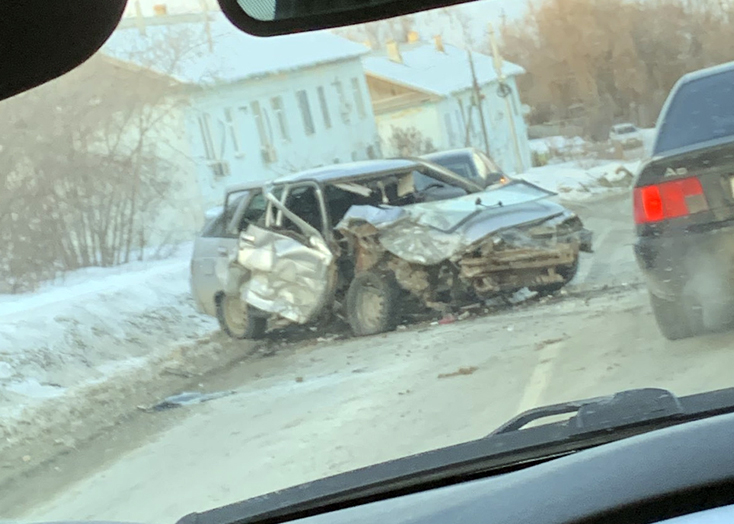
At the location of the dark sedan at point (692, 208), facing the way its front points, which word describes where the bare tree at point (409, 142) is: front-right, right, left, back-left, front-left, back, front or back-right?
front-left

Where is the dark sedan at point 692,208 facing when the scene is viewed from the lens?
facing away from the viewer

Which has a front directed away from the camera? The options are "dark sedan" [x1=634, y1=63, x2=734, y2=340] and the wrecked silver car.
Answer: the dark sedan

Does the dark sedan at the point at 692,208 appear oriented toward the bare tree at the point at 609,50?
yes

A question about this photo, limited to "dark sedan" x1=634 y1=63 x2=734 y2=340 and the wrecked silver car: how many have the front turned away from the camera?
1

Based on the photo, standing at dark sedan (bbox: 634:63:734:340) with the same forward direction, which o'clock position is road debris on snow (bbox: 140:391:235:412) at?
The road debris on snow is roughly at 9 o'clock from the dark sedan.

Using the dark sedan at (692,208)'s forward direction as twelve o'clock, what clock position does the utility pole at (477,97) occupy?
The utility pole is roughly at 11 o'clock from the dark sedan.

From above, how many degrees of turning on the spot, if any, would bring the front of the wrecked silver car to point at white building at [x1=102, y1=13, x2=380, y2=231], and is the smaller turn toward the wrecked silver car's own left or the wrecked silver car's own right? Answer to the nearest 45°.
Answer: approximately 180°

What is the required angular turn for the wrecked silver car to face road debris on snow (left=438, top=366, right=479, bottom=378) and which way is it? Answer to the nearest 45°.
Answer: approximately 45° to its right
